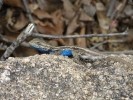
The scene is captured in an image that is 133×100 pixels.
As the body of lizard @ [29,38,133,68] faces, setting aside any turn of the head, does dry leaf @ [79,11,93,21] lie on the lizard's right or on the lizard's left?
on the lizard's right

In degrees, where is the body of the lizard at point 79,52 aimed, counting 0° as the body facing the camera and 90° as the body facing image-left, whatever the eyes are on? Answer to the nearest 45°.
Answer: approximately 90°

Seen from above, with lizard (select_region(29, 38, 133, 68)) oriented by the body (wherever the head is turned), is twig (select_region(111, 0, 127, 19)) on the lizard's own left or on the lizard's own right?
on the lizard's own right

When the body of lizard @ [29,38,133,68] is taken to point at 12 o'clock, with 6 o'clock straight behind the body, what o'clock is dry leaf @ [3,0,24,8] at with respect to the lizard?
The dry leaf is roughly at 2 o'clock from the lizard.

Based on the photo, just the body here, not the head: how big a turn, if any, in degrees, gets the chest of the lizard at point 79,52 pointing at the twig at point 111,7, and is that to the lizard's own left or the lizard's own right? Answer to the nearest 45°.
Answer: approximately 90° to the lizard's own right

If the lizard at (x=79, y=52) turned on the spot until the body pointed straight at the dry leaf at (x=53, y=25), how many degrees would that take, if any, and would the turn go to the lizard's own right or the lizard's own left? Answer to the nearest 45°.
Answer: approximately 90° to the lizard's own right

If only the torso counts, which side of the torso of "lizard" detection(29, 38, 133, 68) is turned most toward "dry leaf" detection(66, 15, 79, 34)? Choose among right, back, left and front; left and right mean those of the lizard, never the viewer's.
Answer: right
